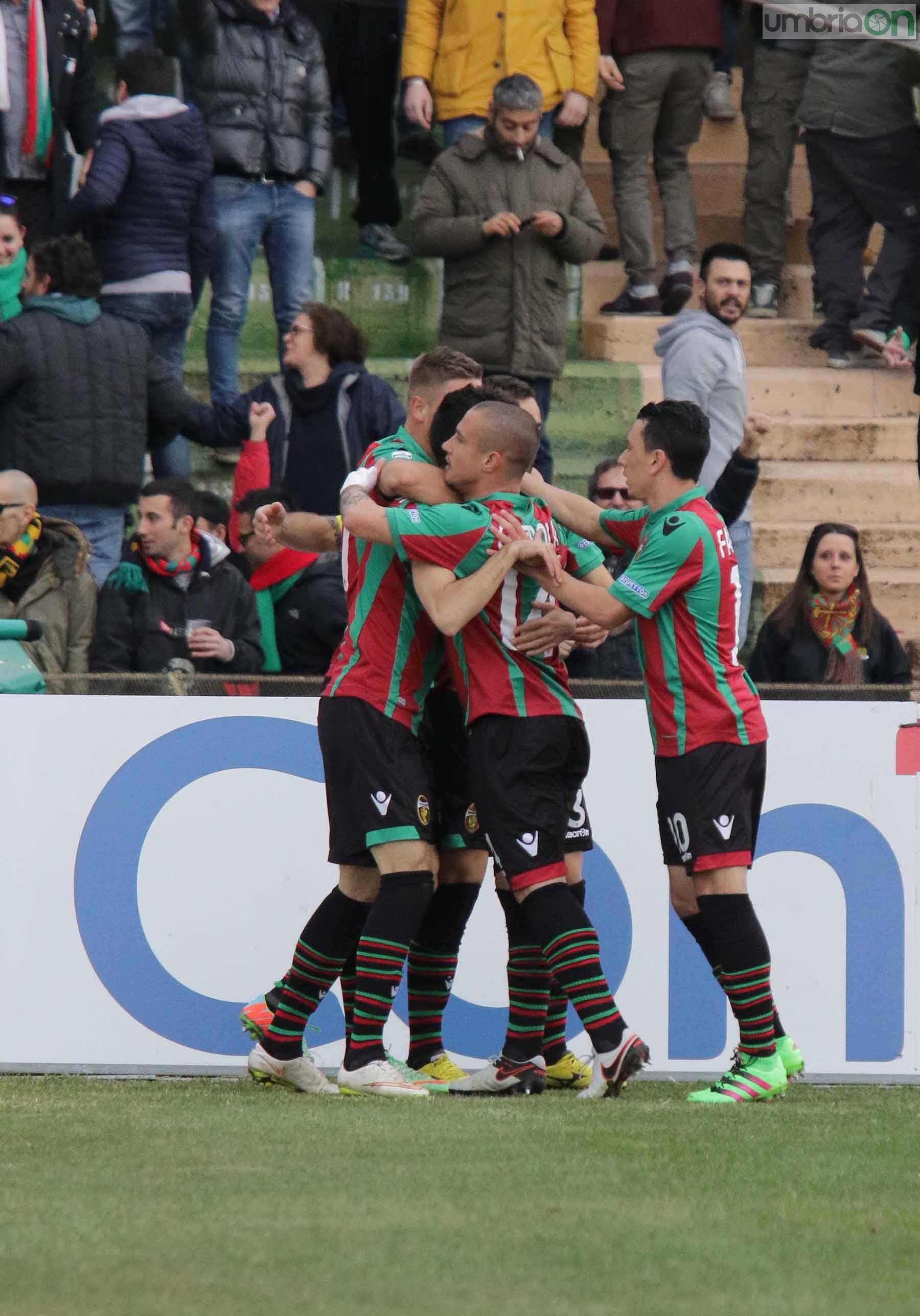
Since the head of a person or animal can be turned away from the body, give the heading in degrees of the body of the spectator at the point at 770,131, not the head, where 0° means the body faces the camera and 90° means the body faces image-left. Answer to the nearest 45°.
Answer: approximately 0°

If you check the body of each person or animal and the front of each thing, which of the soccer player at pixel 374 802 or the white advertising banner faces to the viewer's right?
the soccer player

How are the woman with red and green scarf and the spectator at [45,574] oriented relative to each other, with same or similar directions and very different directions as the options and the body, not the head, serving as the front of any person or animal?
same or similar directions

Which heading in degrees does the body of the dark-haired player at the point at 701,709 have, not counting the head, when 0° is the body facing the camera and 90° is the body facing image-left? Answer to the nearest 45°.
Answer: approximately 90°

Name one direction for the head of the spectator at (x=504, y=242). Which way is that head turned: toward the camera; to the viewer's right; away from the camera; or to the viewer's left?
toward the camera

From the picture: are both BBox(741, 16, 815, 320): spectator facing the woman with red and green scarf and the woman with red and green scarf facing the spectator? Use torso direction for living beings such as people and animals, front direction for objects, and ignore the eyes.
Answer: no

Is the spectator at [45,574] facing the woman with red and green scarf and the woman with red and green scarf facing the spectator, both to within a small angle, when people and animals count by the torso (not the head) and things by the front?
no

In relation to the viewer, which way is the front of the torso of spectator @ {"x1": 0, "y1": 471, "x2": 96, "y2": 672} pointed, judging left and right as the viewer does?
facing the viewer and to the left of the viewer

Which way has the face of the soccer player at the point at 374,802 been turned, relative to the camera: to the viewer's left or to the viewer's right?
to the viewer's right

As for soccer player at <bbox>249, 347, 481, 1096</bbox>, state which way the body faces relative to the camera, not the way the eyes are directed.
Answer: to the viewer's right

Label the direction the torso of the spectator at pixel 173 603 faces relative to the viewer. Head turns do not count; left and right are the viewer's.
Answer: facing the viewer

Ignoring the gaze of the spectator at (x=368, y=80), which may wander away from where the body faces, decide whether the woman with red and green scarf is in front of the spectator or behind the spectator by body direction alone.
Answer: in front

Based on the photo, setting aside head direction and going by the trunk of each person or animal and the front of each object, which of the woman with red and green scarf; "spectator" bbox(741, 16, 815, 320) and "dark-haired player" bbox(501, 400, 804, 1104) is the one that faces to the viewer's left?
the dark-haired player

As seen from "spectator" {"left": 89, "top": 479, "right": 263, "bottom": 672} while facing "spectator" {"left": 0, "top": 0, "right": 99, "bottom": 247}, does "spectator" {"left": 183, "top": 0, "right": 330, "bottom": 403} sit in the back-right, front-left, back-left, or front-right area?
front-right

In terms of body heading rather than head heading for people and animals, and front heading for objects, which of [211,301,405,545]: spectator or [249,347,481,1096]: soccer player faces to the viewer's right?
the soccer player

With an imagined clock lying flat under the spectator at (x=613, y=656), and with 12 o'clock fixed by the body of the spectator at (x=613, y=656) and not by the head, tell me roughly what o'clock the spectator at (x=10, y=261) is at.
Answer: the spectator at (x=10, y=261) is roughly at 4 o'clock from the spectator at (x=613, y=656).

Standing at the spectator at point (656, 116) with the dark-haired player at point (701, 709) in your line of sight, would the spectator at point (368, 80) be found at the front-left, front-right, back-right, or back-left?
back-right

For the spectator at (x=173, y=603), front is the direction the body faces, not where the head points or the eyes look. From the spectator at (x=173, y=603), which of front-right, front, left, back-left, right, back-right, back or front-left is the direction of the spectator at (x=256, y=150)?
back

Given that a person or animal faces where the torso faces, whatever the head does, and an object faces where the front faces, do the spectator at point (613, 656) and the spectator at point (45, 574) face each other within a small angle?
no

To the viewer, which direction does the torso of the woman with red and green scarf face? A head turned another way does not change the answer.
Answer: toward the camera

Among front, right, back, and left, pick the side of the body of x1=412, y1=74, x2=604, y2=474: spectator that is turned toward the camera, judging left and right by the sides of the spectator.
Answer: front
